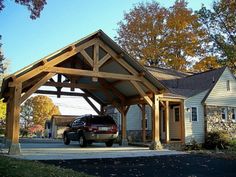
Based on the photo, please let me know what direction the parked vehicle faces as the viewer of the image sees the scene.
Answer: facing away from the viewer and to the left of the viewer

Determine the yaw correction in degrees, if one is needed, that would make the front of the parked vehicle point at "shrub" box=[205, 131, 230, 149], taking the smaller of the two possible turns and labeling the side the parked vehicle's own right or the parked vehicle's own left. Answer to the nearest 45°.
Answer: approximately 135° to the parked vehicle's own right

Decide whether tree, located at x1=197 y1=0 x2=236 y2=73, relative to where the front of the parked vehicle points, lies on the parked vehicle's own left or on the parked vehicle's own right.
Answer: on the parked vehicle's own right

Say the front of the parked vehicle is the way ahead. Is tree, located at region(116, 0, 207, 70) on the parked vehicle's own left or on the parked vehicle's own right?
on the parked vehicle's own right

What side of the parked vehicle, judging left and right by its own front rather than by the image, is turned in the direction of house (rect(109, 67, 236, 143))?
right
